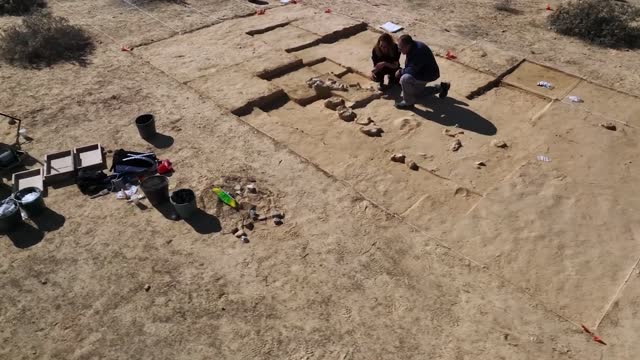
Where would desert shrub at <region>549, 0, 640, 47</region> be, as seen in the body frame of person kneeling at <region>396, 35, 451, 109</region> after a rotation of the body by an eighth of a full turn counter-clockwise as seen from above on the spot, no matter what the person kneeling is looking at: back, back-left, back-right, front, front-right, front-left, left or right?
back

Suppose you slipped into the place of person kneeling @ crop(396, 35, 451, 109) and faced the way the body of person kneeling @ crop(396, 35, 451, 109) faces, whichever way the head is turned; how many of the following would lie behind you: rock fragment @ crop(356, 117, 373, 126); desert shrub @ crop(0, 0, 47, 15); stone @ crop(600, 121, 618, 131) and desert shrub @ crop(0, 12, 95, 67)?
1

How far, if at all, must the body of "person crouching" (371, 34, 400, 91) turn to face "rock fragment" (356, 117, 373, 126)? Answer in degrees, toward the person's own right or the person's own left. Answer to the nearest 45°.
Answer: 0° — they already face it

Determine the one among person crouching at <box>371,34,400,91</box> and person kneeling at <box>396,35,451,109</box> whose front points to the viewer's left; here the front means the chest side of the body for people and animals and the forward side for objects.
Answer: person kneeling at <box>396,35,451,109</box>

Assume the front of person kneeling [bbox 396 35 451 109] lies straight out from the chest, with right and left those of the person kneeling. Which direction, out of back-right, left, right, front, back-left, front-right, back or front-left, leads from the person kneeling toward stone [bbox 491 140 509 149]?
back-left

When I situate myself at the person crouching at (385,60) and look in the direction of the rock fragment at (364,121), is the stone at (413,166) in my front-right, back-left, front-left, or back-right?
front-left

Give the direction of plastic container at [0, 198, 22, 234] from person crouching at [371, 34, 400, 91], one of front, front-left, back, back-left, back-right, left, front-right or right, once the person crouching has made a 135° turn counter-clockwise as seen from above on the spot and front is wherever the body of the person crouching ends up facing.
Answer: back

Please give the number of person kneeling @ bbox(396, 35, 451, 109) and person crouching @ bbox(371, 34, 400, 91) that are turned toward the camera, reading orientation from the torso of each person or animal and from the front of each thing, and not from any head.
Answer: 1

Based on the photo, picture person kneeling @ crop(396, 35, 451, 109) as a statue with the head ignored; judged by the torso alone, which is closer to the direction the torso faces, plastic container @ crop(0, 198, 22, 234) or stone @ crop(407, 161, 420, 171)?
the plastic container

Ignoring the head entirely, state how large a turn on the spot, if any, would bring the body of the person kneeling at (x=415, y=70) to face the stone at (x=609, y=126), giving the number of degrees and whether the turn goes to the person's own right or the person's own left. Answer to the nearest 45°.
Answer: approximately 180°

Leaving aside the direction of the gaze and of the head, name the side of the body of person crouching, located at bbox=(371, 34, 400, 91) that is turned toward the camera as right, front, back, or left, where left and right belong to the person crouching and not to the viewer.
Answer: front

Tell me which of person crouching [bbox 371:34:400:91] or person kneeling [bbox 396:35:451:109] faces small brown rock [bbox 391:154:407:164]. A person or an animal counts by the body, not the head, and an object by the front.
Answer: person crouching [bbox 371:34:400:91]

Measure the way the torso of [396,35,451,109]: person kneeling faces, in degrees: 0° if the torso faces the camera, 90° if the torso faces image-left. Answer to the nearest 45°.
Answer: approximately 90°

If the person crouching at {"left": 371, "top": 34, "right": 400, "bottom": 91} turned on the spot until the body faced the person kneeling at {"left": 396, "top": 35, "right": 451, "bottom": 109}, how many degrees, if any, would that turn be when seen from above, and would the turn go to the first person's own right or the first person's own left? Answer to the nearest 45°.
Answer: approximately 45° to the first person's own left

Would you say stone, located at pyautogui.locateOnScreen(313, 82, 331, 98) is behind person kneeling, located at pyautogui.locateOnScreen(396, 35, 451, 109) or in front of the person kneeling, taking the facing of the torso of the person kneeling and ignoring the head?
in front

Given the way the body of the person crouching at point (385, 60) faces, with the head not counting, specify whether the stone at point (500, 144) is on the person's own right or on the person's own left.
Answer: on the person's own left

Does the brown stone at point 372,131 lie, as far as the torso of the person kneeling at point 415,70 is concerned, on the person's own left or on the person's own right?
on the person's own left

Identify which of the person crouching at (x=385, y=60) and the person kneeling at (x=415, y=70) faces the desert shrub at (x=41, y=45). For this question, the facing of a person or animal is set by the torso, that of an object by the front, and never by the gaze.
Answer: the person kneeling at (x=415, y=70)

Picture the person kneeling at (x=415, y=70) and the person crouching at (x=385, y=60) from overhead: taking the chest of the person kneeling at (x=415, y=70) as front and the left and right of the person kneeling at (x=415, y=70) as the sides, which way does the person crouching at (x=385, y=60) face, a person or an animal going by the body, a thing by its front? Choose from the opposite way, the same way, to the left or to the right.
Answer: to the left
